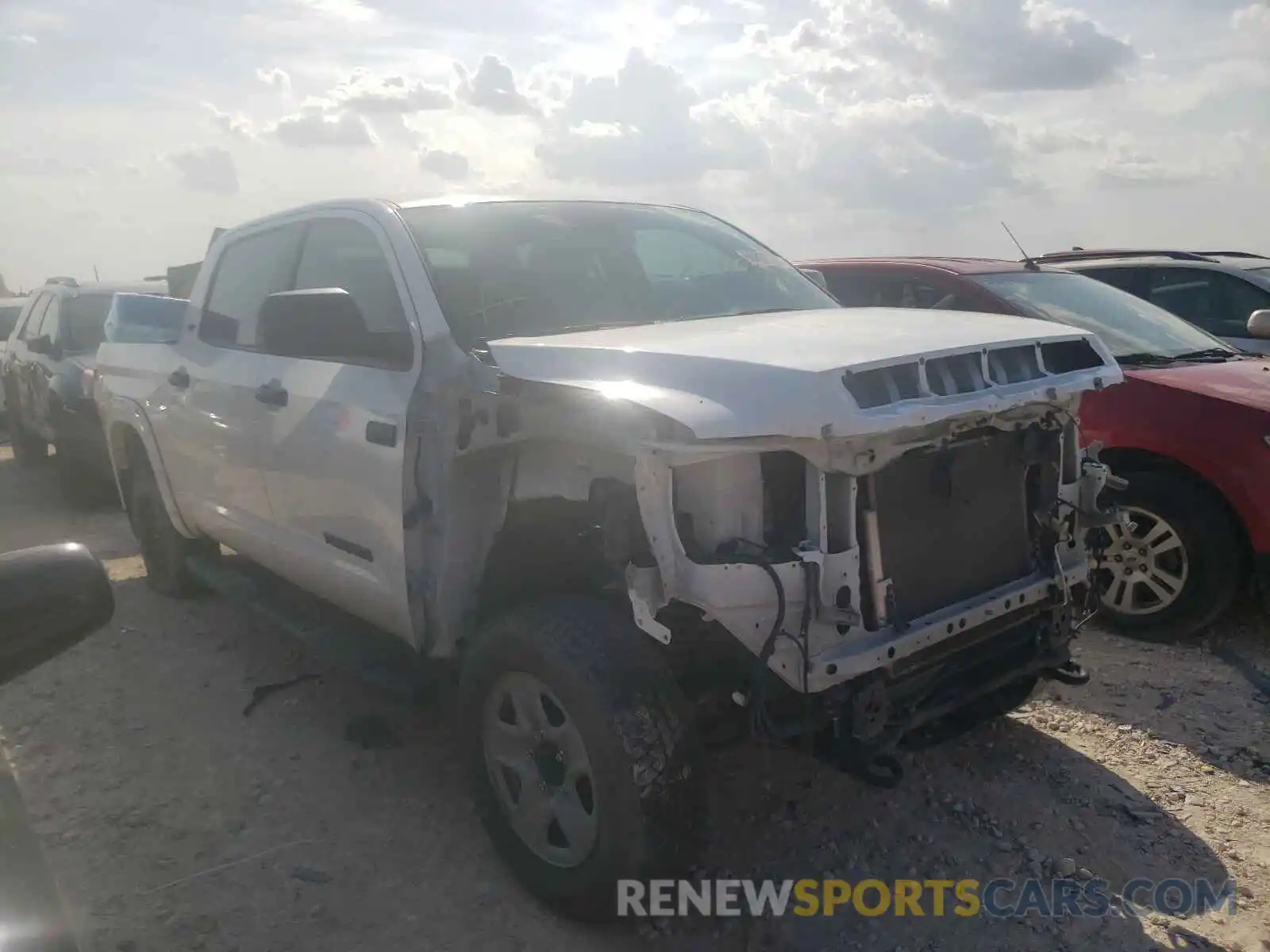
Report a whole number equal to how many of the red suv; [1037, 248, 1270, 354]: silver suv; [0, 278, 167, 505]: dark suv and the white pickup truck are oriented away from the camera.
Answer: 0

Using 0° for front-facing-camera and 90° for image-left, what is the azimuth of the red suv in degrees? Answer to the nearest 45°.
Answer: approximately 315°

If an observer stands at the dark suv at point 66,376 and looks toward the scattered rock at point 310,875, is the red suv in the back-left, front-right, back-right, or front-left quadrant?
front-left

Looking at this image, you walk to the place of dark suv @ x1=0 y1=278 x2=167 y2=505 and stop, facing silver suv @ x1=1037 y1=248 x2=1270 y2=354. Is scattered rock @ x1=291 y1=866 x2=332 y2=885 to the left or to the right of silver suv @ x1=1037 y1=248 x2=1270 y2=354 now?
right

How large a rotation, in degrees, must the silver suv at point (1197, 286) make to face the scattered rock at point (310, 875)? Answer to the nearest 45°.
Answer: approximately 45° to its right

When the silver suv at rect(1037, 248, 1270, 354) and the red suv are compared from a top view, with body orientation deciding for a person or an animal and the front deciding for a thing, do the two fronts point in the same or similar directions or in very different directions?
same or similar directions

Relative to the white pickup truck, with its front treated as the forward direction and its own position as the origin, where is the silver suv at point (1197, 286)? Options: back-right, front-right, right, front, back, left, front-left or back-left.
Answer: left

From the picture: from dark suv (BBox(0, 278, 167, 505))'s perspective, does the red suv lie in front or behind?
in front

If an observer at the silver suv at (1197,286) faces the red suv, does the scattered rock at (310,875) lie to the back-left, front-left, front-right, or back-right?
front-right

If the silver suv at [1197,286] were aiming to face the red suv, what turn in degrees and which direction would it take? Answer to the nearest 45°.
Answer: approximately 45° to its right

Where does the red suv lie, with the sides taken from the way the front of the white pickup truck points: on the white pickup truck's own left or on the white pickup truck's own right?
on the white pickup truck's own left

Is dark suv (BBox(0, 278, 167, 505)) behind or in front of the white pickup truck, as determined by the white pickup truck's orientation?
behind
